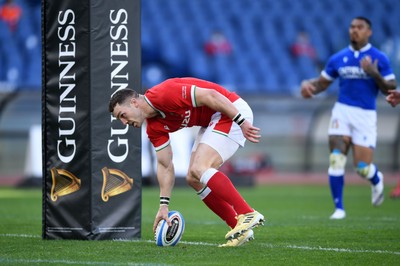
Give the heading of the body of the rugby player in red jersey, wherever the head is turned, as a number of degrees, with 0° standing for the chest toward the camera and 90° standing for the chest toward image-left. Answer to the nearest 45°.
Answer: approximately 90°
